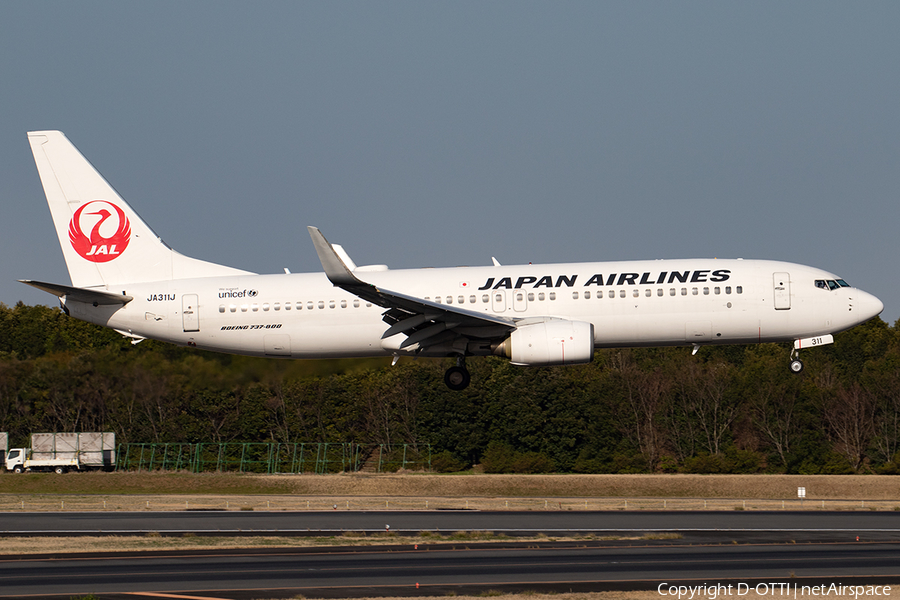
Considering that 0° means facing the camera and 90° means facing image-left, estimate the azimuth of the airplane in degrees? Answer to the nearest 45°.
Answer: approximately 270°
